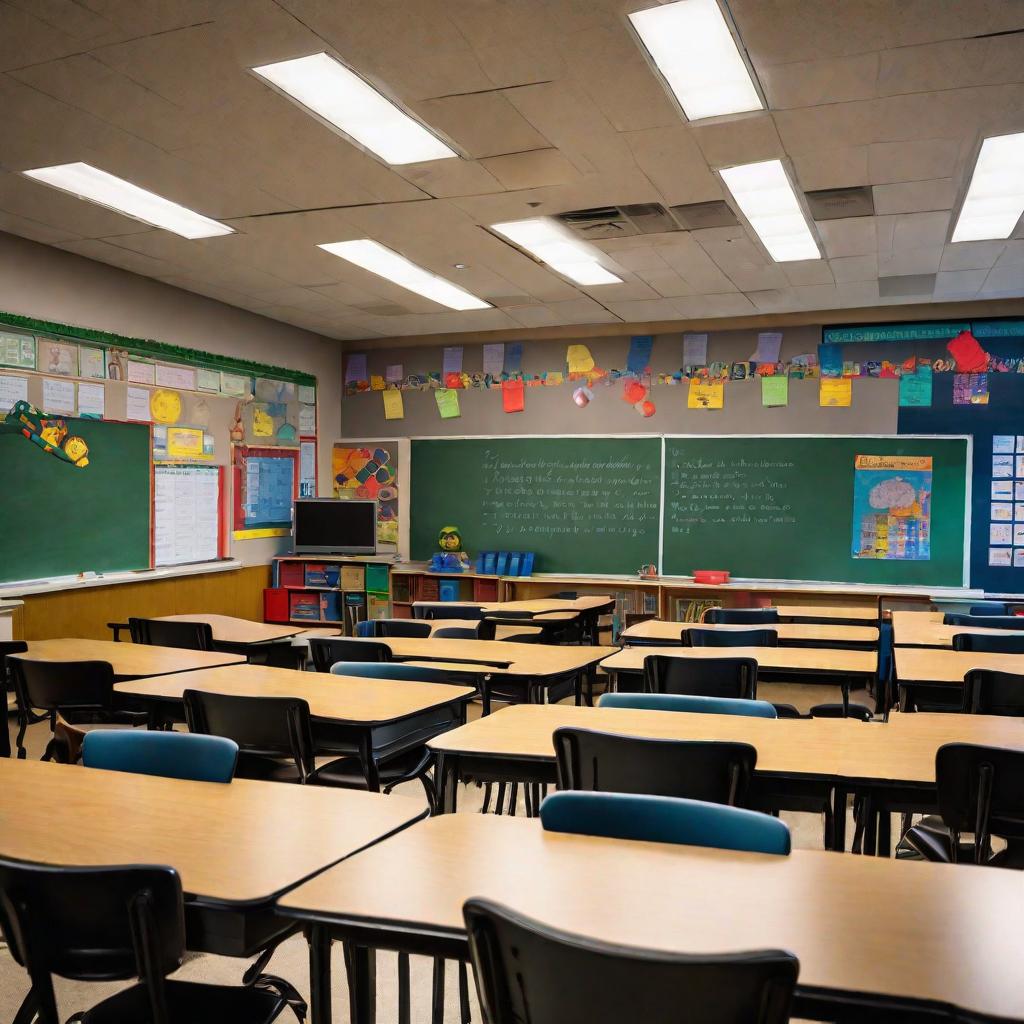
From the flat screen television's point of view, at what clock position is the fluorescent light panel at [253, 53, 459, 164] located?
The fluorescent light panel is roughly at 12 o'clock from the flat screen television.

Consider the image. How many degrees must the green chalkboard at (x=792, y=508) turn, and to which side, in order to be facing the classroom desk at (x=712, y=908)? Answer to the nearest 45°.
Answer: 0° — it already faces it

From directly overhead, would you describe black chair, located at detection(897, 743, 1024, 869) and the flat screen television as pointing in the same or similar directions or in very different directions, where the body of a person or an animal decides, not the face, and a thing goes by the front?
very different directions

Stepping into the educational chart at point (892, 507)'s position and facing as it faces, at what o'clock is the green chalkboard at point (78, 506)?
The green chalkboard is roughly at 2 o'clock from the educational chart.

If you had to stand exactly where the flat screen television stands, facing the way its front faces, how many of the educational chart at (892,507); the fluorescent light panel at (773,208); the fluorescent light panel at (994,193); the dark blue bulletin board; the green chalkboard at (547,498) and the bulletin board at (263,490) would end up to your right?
1

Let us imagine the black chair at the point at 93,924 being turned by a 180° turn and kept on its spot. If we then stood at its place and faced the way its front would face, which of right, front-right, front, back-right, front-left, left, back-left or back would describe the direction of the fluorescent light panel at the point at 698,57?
back

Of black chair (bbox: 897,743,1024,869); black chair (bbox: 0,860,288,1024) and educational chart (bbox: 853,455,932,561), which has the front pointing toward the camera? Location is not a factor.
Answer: the educational chart

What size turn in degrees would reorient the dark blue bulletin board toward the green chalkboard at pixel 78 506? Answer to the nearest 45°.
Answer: approximately 45° to its right

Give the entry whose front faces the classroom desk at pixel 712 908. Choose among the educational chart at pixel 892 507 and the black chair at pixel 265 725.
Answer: the educational chart

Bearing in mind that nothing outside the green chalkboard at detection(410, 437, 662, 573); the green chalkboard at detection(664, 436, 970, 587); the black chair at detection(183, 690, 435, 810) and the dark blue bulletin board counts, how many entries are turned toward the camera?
3

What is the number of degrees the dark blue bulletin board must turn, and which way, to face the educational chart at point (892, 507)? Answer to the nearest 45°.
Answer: approximately 90° to its right

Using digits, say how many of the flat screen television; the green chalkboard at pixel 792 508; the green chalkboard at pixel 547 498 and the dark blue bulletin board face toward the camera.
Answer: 4

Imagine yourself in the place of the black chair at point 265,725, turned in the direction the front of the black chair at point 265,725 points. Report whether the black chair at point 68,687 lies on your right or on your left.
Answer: on your left

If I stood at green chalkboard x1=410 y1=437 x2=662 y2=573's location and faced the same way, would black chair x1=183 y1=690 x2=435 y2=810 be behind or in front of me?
in front

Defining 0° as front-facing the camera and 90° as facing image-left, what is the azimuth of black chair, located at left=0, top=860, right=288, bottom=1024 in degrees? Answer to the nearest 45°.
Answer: approximately 225°

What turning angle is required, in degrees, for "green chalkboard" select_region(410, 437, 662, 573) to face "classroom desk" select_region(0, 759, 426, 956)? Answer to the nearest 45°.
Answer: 0° — it already faces it

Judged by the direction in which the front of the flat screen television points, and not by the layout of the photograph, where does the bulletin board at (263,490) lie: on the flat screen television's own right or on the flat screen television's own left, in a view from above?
on the flat screen television's own right

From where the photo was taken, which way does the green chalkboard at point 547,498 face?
toward the camera

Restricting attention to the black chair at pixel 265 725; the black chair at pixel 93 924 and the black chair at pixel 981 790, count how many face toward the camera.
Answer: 0

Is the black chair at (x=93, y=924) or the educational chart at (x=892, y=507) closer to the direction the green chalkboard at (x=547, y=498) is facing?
the black chair

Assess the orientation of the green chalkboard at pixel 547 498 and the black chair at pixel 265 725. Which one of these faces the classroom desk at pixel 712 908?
the green chalkboard

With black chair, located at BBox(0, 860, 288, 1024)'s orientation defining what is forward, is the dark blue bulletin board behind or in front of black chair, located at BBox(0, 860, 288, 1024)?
in front

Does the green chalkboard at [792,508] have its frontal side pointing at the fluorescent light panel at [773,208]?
yes
